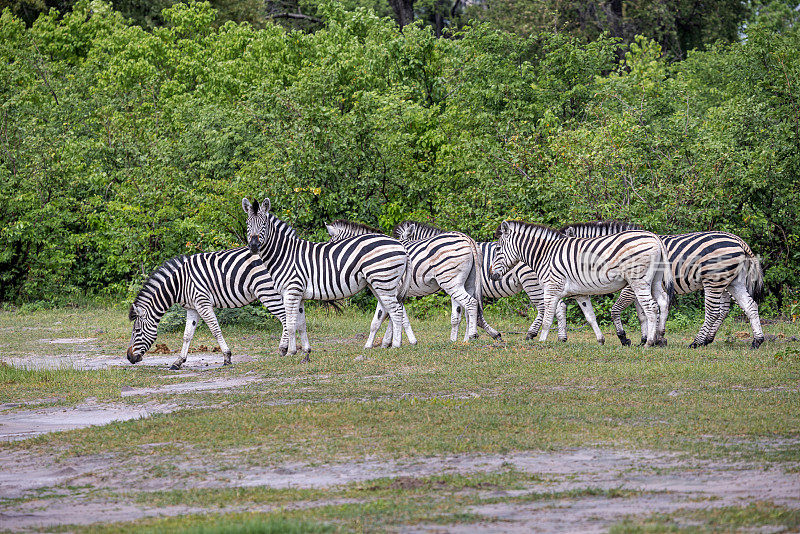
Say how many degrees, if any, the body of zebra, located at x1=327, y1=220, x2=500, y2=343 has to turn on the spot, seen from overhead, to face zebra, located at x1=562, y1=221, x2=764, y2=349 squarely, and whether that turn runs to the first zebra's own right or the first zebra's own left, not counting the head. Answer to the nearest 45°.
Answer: approximately 180°

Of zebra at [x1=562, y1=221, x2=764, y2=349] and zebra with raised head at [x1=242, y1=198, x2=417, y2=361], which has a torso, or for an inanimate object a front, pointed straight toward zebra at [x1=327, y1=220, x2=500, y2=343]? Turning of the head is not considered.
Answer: zebra at [x1=562, y1=221, x2=764, y2=349]

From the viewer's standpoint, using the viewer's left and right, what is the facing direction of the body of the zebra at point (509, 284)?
facing to the left of the viewer

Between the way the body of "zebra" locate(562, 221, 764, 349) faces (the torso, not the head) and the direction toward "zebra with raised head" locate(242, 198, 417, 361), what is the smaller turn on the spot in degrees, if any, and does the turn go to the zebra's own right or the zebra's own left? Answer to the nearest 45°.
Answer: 0° — it already faces it

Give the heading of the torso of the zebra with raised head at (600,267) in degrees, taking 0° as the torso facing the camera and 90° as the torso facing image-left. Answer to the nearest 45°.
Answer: approximately 90°

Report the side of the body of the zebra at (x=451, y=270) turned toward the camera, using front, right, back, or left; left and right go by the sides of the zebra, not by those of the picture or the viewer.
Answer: left

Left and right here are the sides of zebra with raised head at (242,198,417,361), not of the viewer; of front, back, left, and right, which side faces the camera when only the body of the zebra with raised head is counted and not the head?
left

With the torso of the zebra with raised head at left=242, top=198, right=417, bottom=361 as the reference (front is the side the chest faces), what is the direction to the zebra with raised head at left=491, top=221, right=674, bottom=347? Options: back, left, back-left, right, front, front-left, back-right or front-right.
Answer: back

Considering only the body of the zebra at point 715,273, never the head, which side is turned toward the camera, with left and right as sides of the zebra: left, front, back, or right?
left
